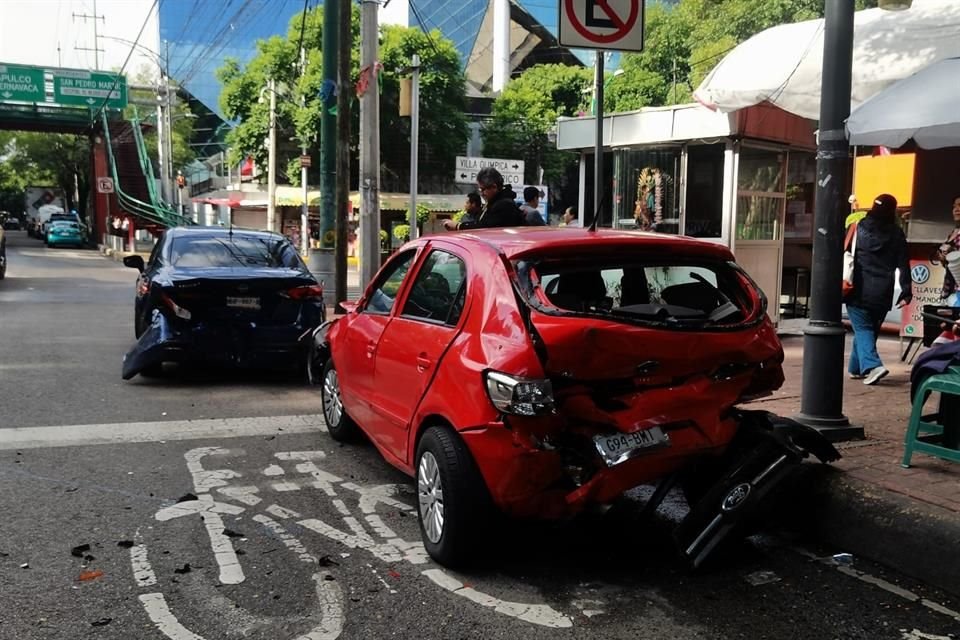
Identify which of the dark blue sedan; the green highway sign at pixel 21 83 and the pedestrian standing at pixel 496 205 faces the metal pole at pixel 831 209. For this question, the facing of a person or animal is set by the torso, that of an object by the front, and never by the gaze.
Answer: the green highway sign

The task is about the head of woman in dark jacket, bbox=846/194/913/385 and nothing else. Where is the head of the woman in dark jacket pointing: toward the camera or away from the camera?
away from the camera

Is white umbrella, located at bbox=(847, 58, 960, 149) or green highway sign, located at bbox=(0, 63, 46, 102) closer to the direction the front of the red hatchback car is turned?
the green highway sign

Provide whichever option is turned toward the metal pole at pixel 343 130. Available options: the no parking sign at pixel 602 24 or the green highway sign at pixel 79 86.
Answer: the green highway sign

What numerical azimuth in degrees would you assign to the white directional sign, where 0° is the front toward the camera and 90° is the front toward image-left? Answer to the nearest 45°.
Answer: approximately 0°

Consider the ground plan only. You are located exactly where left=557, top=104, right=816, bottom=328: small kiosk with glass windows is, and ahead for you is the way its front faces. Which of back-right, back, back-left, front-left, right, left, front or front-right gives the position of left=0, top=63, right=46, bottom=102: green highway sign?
right

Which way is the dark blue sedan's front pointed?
away from the camera

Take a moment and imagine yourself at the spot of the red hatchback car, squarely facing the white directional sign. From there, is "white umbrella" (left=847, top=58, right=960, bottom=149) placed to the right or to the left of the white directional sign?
right
